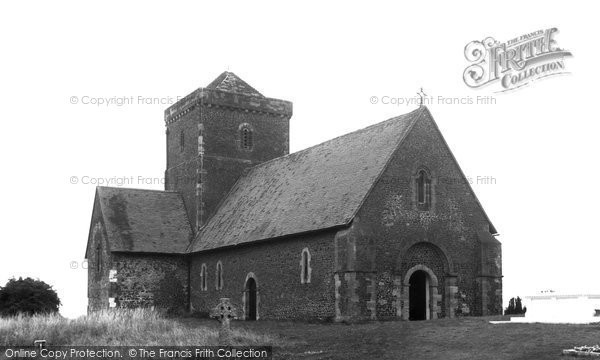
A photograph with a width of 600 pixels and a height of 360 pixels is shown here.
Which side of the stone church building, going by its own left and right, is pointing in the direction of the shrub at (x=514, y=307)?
left

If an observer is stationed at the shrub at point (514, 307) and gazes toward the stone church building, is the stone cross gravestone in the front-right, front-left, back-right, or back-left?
front-left

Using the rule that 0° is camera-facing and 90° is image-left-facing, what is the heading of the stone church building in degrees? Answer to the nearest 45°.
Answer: approximately 315°

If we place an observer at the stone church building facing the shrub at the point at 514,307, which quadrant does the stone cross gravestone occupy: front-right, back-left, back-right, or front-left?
back-right

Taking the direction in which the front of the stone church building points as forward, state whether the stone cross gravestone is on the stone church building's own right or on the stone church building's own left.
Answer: on the stone church building's own right
